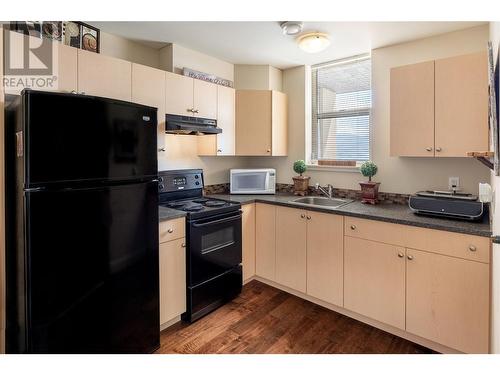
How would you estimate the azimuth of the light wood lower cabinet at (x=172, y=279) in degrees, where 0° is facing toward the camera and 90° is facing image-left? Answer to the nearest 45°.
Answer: approximately 315°

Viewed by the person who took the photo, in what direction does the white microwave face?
facing the viewer

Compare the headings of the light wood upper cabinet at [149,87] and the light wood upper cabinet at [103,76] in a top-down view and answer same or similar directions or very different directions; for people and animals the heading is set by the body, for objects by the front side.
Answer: same or similar directions

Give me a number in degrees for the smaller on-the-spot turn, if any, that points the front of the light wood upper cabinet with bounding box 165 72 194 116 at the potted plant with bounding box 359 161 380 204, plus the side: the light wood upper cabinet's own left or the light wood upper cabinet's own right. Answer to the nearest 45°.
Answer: approximately 45° to the light wood upper cabinet's own left

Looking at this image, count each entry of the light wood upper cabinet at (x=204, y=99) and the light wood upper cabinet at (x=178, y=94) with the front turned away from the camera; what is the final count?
0

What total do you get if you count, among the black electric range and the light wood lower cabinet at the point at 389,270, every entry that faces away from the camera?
0

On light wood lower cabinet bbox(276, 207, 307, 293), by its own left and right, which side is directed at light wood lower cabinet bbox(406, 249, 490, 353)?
left

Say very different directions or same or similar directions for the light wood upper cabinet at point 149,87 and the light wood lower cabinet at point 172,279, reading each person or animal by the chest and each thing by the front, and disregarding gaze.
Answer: same or similar directions

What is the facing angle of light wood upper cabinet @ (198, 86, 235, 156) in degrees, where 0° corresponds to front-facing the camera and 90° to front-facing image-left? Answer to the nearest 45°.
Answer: approximately 315°

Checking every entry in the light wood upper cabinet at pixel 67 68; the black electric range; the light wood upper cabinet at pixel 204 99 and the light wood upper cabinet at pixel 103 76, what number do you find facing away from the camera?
0

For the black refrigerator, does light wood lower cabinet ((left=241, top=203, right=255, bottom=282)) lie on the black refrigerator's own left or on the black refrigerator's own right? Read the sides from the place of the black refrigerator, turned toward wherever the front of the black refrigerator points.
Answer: on the black refrigerator's own left
